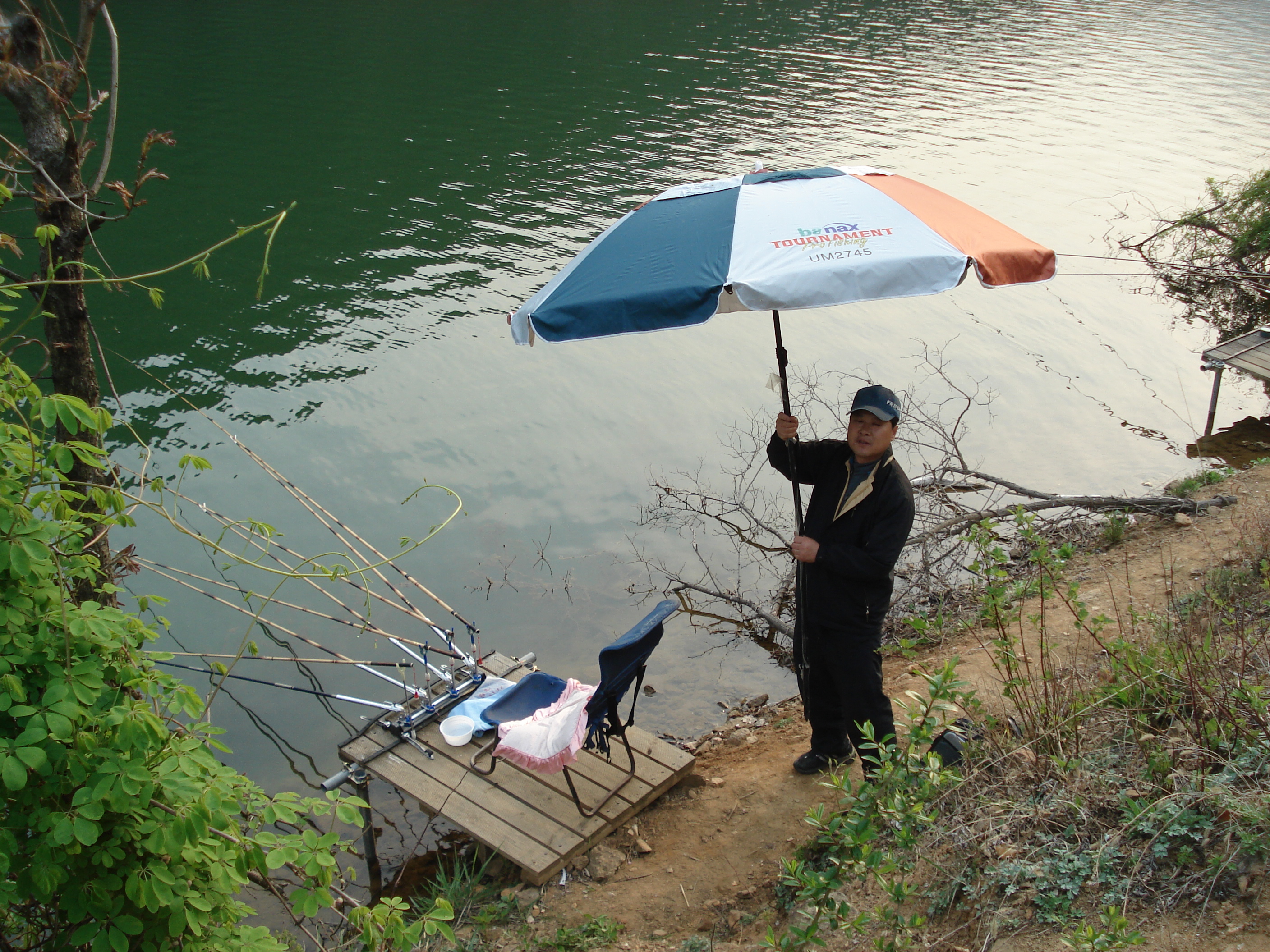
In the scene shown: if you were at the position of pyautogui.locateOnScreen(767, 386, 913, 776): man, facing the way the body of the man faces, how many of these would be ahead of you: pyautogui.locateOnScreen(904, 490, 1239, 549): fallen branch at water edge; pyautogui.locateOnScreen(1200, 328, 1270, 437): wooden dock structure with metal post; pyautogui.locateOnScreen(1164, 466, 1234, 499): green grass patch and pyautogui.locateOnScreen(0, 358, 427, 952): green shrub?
1

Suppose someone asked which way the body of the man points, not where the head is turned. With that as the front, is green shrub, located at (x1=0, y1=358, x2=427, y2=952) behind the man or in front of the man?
in front

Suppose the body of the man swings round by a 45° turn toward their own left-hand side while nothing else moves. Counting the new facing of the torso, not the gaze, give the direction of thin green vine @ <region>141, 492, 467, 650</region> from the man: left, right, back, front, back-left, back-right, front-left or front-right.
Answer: right

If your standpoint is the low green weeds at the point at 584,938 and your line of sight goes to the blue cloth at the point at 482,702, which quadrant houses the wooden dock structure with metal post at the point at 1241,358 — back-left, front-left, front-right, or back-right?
front-right

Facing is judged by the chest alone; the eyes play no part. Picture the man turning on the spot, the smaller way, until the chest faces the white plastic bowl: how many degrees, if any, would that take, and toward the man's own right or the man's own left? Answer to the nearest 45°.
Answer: approximately 45° to the man's own right

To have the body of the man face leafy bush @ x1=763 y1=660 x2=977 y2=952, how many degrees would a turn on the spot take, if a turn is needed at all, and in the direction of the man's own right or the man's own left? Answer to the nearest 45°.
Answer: approximately 45° to the man's own left

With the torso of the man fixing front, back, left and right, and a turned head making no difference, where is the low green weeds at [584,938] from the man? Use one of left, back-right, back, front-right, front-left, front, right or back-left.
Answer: front

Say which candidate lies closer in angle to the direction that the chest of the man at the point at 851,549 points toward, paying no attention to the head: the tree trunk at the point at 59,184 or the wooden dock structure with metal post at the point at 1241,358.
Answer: the tree trunk

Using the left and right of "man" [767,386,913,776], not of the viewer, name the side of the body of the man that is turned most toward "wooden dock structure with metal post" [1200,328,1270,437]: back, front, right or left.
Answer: back

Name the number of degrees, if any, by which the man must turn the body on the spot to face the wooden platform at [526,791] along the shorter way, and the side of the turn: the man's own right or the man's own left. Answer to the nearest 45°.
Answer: approximately 45° to the man's own right

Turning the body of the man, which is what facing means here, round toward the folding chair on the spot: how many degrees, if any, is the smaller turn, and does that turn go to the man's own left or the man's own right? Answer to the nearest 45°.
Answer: approximately 45° to the man's own right

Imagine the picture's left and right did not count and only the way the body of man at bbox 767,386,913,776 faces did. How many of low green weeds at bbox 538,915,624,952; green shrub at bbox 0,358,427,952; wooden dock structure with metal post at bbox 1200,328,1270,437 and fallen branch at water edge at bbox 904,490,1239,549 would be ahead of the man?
2

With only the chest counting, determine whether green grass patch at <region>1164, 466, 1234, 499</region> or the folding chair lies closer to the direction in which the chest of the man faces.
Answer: the folding chair

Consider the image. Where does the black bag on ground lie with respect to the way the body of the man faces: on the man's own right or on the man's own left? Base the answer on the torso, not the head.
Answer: on the man's own left

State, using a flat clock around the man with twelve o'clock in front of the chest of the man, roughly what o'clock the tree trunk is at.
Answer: The tree trunk is roughly at 1 o'clock from the man.

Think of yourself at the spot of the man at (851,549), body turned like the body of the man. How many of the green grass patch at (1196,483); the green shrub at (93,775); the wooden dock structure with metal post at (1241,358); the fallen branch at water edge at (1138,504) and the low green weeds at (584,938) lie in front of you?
2
